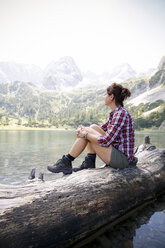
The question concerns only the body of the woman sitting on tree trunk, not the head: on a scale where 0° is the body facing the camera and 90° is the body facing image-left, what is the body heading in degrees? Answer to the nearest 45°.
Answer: approximately 90°
